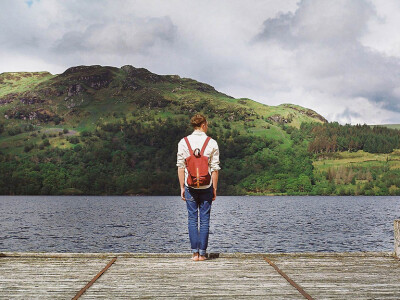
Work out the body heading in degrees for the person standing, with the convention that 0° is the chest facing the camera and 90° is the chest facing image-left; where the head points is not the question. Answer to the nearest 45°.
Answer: approximately 180°
